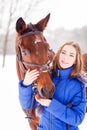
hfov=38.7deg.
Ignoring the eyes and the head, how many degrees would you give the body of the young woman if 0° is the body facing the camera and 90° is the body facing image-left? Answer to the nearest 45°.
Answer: approximately 45°
